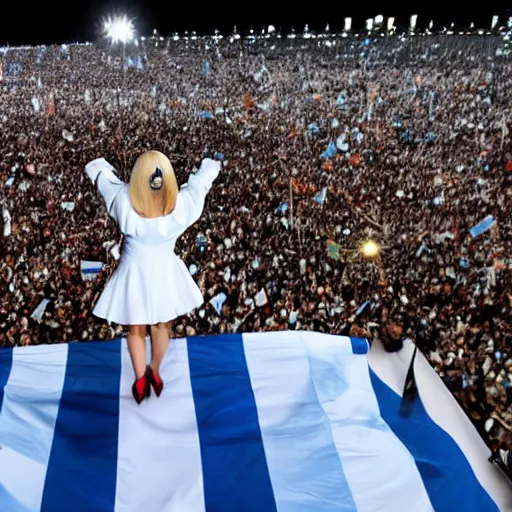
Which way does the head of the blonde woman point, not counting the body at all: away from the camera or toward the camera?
away from the camera

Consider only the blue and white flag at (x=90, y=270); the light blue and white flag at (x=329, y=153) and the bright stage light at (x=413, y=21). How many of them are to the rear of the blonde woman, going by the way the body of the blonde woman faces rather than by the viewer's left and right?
0

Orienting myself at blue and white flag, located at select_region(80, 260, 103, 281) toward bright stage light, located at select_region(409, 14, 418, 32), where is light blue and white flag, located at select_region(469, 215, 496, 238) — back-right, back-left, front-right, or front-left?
front-right

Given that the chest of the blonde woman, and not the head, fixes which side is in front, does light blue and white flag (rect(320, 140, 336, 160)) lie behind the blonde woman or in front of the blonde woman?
in front

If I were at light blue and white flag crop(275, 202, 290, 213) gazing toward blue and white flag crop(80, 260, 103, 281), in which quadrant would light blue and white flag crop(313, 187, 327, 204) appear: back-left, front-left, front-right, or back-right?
back-left

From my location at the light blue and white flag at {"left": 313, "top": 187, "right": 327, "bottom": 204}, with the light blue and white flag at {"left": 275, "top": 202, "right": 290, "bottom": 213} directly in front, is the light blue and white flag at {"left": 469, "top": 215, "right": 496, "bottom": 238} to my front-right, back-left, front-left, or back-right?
back-left

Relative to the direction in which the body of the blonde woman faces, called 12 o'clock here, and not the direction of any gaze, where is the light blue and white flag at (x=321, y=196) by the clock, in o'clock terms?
The light blue and white flag is roughly at 1 o'clock from the blonde woman.

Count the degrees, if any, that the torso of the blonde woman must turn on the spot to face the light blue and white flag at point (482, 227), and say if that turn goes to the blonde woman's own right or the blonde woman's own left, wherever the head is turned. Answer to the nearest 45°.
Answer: approximately 45° to the blonde woman's own right

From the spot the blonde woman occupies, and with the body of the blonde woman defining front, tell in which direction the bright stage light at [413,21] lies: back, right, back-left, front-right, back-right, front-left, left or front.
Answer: front-right

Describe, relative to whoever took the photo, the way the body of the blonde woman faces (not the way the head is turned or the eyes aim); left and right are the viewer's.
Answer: facing away from the viewer

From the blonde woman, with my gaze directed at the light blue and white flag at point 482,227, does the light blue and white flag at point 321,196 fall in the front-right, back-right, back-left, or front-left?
front-left

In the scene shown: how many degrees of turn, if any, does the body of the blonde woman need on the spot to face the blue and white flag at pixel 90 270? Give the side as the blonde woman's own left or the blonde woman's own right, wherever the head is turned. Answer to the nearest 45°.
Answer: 0° — they already face it
